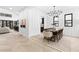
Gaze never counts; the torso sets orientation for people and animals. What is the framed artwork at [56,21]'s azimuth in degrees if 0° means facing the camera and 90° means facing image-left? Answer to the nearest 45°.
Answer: approximately 0°

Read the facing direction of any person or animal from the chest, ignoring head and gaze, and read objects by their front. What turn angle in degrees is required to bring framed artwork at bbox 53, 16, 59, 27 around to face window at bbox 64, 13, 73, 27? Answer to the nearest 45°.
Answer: approximately 45° to its left
